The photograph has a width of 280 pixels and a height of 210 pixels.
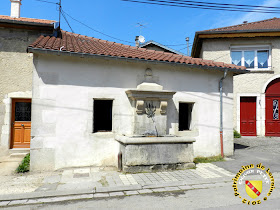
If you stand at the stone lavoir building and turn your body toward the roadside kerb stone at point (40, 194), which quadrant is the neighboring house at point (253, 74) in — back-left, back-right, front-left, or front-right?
back-left

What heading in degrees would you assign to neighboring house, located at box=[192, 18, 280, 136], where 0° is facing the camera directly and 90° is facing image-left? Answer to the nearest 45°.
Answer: approximately 0°

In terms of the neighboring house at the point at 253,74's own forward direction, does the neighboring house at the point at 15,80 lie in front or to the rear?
in front

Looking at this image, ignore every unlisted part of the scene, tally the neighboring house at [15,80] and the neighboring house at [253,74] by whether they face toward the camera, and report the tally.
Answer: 2

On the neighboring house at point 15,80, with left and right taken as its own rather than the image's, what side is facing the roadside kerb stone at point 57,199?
front

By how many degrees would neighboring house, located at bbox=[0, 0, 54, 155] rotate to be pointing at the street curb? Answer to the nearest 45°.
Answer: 0° — it already faces it

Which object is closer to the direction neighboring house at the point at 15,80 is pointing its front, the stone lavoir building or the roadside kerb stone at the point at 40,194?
the roadside kerb stone

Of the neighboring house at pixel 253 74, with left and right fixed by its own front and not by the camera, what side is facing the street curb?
front

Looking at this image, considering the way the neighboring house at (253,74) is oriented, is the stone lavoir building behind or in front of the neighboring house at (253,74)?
in front
